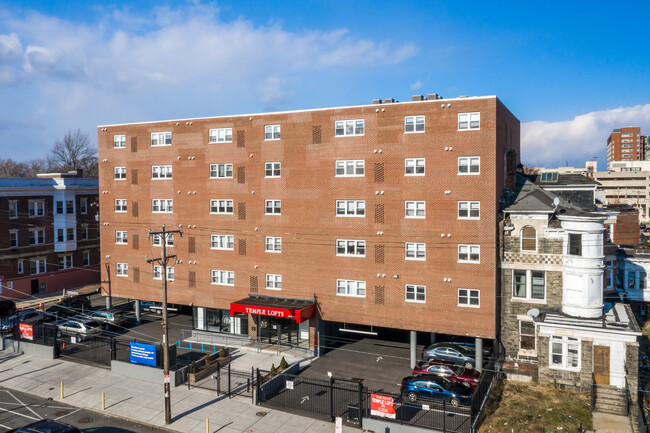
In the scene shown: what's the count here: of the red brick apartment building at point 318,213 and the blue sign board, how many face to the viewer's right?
0

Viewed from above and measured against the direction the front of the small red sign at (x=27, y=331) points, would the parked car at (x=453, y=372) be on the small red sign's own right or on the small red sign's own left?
on the small red sign's own left

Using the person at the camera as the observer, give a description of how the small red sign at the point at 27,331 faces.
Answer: facing the viewer and to the left of the viewer

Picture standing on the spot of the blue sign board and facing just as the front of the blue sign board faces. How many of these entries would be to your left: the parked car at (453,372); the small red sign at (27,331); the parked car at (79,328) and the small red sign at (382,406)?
2

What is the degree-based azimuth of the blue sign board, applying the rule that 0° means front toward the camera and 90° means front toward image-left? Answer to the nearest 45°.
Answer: approximately 45°

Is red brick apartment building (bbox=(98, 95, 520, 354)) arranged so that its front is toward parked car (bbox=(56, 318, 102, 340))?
no

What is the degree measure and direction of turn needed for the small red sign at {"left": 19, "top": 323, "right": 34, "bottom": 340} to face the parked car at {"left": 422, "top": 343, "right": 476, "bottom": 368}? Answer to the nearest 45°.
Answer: approximately 90° to its left

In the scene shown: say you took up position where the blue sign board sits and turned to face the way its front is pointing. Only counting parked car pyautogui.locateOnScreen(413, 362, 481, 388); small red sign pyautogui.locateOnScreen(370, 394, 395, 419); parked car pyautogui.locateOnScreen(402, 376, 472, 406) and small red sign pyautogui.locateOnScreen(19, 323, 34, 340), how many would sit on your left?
3

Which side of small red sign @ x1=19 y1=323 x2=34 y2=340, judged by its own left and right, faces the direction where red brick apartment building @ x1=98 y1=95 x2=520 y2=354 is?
left

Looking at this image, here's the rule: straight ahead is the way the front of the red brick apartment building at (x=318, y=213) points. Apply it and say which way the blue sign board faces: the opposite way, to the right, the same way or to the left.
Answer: the same way

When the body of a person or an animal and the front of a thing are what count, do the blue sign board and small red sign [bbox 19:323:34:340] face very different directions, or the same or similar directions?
same or similar directions

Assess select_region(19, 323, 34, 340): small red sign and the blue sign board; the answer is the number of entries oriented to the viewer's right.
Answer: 0

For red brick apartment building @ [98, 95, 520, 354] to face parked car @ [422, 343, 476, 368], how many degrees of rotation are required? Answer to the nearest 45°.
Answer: approximately 90° to its left

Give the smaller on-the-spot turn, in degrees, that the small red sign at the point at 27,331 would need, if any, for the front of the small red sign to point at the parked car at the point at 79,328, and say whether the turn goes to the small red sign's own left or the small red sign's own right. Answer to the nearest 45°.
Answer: approximately 135° to the small red sign's own left

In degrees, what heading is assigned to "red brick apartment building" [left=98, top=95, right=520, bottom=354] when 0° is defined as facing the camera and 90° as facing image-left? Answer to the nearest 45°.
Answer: approximately 45°

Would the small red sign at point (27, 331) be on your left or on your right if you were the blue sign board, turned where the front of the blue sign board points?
on your right

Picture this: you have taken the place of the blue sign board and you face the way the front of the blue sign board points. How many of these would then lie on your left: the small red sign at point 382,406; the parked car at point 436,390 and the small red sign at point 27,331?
2

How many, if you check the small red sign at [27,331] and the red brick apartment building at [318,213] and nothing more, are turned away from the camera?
0

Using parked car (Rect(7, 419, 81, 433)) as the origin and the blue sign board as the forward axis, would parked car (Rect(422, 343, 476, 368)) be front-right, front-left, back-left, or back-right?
front-right
